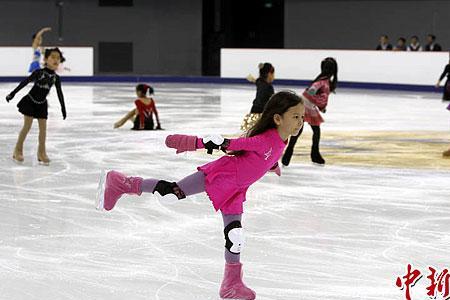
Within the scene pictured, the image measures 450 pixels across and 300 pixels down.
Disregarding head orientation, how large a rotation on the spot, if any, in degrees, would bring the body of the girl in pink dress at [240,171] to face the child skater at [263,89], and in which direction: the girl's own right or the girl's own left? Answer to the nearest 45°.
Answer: approximately 90° to the girl's own left

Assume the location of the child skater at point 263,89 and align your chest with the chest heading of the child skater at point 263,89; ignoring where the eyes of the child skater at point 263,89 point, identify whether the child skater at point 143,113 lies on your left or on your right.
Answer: on your left

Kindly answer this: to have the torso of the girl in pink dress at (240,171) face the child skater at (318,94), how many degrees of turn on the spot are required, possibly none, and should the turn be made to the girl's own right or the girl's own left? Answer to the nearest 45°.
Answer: approximately 90° to the girl's own left

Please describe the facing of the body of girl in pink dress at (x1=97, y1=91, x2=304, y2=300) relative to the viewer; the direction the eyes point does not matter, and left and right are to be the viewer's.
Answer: facing to the right of the viewer

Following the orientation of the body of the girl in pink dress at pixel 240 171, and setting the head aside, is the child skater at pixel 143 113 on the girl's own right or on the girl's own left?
on the girl's own left
